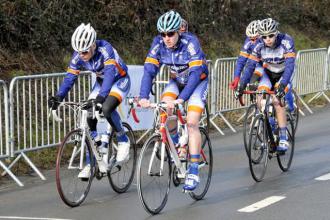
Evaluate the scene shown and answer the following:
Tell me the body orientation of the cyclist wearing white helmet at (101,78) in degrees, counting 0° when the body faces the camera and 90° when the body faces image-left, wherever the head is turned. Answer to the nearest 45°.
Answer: approximately 45°

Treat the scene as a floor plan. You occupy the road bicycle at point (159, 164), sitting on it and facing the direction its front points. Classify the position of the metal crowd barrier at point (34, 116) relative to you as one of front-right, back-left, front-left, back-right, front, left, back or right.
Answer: right

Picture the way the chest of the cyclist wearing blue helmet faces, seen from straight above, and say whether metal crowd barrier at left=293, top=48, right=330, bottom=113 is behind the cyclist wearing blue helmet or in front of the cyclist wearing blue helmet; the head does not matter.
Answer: behind

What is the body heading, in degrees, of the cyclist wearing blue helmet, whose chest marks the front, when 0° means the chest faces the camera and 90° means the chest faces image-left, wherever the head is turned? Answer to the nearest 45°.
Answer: approximately 45°

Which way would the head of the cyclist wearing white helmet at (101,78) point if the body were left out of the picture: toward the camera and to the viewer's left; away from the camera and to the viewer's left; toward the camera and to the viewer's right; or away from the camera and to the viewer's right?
toward the camera and to the viewer's left

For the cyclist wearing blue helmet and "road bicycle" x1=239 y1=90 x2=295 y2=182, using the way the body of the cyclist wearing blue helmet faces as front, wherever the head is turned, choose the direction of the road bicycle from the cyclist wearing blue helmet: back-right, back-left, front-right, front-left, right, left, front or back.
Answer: back

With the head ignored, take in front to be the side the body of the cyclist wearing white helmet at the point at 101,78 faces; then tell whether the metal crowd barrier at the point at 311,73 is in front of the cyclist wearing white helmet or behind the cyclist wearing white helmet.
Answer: behind

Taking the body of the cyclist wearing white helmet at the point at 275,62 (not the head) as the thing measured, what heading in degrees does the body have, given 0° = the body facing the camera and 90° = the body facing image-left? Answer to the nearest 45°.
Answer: approximately 45°

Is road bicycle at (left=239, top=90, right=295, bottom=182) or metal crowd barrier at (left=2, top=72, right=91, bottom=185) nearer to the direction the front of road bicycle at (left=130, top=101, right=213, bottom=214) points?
the metal crowd barrier

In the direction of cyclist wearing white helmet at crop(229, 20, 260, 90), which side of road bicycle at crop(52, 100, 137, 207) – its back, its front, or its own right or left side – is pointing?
back

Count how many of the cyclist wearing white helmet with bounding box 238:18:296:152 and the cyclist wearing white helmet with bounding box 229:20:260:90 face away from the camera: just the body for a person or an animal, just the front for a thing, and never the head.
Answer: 0
